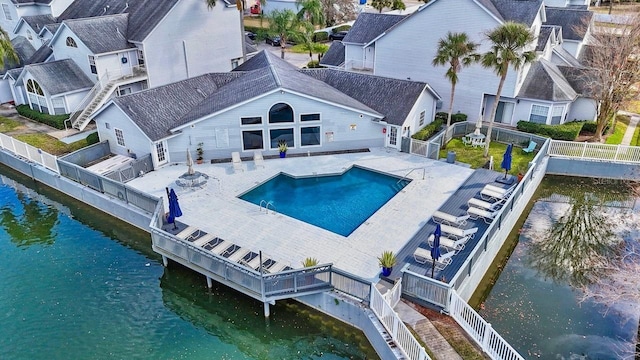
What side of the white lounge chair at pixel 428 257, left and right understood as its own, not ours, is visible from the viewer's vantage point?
left

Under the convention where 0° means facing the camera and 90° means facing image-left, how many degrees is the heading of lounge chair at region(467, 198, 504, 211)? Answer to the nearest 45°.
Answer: approximately 90°

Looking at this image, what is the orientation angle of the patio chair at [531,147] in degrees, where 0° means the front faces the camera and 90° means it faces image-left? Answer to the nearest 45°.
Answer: approximately 45°

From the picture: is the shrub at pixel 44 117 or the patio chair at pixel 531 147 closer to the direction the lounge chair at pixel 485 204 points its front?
the shrub

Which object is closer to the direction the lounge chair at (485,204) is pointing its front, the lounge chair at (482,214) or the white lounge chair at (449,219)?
the white lounge chair

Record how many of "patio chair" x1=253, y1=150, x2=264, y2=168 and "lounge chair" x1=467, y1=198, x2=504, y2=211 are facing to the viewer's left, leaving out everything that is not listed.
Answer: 1

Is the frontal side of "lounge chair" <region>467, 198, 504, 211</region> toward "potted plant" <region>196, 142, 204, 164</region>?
yes

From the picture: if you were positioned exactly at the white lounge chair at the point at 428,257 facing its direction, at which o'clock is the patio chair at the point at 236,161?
The patio chair is roughly at 1 o'clock from the white lounge chair.
